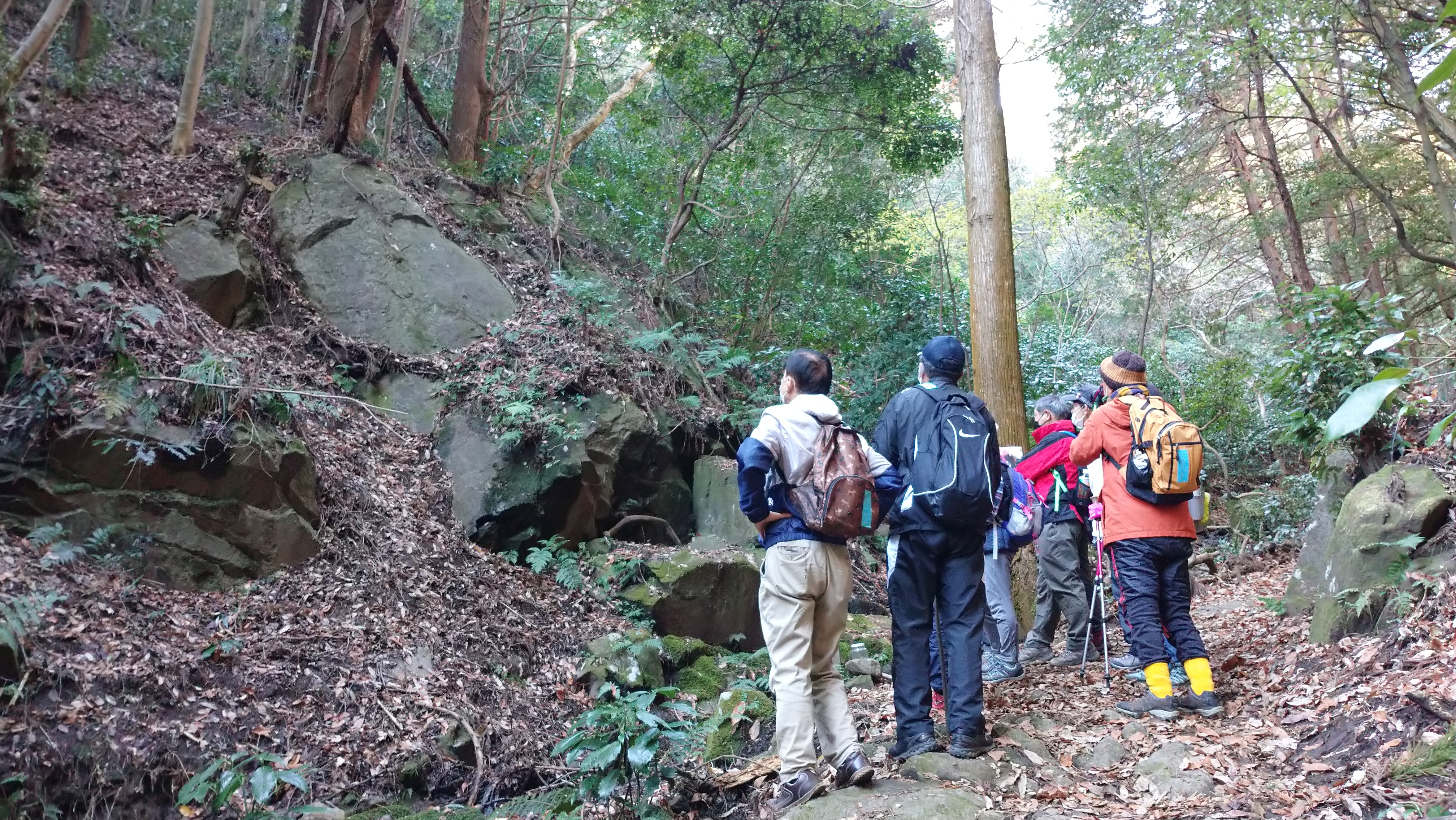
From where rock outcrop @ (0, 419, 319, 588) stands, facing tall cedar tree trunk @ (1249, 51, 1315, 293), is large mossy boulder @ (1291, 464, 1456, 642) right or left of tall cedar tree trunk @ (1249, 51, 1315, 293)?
right

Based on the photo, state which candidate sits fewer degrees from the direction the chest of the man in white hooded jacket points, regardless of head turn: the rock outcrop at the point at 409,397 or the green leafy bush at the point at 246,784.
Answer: the rock outcrop

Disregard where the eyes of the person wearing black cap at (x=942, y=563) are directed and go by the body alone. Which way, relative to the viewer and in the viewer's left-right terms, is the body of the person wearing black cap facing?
facing away from the viewer and to the left of the viewer

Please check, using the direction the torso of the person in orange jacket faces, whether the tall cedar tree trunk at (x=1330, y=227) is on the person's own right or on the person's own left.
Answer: on the person's own right

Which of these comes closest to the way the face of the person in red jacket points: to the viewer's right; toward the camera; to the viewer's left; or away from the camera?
to the viewer's left

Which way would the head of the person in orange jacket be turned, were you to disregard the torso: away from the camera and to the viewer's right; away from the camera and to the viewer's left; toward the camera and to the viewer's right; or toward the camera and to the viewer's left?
away from the camera and to the viewer's left

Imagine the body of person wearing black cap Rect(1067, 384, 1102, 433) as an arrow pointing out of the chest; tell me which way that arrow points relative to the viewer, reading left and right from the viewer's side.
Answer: facing to the left of the viewer

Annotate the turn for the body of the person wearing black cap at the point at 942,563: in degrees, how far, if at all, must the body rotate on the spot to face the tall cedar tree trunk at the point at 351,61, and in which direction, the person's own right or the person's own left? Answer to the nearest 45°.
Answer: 0° — they already face it

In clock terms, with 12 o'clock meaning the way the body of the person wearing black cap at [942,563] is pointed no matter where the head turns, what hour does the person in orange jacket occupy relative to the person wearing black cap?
The person in orange jacket is roughly at 3 o'clock from the person wearing black cap.

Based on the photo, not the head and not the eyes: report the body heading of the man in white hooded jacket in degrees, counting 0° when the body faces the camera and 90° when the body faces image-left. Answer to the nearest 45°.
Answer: approximately 135°

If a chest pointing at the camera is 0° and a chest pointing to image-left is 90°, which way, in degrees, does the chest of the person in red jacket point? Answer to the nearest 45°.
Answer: approximately 90°

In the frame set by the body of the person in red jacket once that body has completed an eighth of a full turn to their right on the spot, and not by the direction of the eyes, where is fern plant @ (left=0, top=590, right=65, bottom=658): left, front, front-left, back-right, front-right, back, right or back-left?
left

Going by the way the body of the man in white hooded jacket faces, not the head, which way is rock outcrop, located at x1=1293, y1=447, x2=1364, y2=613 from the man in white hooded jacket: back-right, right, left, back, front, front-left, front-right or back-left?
right

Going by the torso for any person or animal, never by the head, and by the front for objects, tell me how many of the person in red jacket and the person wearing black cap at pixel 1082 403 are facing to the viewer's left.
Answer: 2

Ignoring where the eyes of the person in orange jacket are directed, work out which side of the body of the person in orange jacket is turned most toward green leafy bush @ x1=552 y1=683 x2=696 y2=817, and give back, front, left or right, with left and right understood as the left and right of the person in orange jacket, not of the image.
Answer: left
